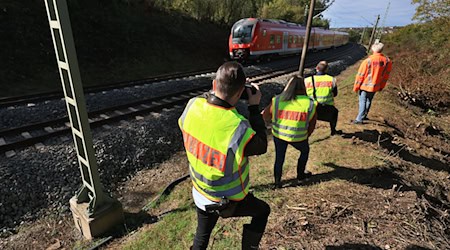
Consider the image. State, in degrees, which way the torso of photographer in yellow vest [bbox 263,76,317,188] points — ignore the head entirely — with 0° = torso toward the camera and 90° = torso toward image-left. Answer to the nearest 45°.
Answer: approximately 180°

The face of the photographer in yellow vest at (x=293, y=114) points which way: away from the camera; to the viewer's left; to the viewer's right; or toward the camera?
away from the camera

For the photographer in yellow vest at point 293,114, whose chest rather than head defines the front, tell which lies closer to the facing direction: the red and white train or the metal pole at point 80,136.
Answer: the red and white train

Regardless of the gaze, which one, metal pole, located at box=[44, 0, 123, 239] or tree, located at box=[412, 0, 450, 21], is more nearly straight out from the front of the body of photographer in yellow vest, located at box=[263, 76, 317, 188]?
the tree

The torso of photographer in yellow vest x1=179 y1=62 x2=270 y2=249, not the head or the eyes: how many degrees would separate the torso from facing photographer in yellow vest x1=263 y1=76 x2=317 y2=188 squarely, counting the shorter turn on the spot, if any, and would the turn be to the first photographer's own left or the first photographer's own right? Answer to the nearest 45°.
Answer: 0° — they already face them

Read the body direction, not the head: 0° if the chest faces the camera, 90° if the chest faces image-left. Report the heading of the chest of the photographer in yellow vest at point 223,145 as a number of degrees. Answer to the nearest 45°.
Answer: approximately 225°

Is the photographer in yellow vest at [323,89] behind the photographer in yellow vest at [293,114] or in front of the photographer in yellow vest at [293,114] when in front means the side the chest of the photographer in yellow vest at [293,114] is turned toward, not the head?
in front

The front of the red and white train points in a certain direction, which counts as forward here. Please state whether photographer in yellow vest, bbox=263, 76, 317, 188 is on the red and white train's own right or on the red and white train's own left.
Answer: on the red and white train's own left

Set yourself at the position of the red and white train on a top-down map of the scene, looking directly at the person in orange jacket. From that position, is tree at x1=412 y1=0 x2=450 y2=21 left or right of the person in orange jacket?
left

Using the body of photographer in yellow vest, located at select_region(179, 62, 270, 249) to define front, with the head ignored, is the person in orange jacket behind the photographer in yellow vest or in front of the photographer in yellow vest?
in front

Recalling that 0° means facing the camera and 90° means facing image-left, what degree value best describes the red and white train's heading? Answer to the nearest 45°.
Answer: approximately 45°

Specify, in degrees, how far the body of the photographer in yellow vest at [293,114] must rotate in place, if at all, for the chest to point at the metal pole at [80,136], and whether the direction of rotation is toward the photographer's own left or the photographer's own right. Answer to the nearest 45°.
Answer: approximately 135° to the photographer's own left

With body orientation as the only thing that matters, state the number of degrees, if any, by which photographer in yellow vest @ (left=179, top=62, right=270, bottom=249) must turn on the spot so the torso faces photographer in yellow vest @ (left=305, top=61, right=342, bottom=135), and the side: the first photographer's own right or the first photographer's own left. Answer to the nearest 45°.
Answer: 0° — they already face them
